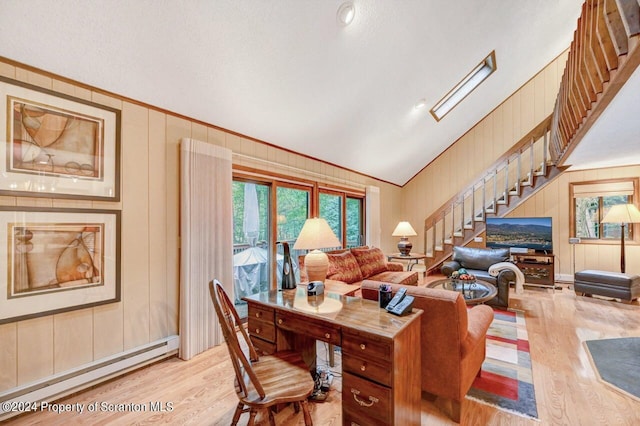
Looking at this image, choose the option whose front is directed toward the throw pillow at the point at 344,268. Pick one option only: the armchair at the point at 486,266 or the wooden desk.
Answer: the armchair

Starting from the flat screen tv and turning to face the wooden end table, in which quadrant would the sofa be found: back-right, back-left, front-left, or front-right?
front-left

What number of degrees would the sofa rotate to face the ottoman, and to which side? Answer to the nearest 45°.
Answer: approximately 45° to its left

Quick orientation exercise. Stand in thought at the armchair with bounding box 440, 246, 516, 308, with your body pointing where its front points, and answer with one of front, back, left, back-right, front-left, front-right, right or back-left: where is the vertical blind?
front

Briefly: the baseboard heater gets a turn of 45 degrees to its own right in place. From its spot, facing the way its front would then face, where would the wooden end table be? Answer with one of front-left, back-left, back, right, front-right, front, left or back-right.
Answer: left

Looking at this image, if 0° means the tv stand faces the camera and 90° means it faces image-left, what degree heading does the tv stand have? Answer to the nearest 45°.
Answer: approximately 0°

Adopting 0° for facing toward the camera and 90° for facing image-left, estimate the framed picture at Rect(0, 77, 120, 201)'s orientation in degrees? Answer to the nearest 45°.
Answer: approximately 315°

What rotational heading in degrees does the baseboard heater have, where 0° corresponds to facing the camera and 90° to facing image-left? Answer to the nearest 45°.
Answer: approximately 315°

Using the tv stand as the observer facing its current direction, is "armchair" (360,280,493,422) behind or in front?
in front

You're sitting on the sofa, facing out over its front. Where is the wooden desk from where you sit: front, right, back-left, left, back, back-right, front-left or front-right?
front-right

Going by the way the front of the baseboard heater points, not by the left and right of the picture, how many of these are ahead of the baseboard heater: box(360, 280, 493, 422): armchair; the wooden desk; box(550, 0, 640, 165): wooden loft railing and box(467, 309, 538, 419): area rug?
4

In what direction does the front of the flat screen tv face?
toward the camera

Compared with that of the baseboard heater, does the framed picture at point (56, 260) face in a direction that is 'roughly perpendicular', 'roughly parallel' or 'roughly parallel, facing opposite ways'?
roughly parallel

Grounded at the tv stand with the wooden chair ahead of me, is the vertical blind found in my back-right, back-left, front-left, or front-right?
front-right

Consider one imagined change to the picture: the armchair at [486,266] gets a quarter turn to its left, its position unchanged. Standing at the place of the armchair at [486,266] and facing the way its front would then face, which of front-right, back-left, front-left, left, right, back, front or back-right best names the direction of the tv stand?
left

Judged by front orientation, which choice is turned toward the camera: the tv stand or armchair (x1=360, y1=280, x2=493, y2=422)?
the tv stand

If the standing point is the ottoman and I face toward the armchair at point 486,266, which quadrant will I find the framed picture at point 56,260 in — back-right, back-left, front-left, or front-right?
front-left

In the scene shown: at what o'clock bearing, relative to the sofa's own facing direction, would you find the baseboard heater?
The baseboard heater is roughly at 3 o'clock from the sofa.

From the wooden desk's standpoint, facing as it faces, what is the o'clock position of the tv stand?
The tv stand is roughly at 6 o'clock from the wooden desk.

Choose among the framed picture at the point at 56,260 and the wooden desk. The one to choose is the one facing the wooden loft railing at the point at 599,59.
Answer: the framed picture

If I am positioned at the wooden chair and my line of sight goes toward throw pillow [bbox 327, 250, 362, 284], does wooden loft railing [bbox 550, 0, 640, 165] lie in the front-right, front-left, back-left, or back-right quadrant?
front-right

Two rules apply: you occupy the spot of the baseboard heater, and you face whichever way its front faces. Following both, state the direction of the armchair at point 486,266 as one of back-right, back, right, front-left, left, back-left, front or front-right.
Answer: front-left
